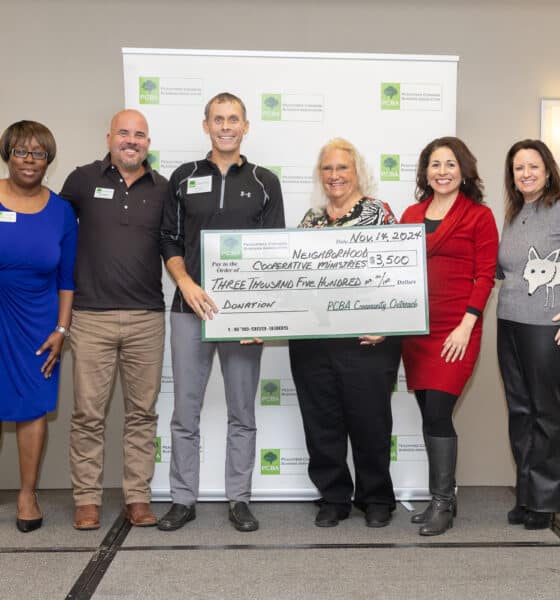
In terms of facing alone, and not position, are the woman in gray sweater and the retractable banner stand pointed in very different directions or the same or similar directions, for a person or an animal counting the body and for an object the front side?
same or similar directions

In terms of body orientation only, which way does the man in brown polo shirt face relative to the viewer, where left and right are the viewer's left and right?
facing the viewer

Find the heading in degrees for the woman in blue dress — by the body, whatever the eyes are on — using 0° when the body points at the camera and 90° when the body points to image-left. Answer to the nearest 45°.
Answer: approximately 0°

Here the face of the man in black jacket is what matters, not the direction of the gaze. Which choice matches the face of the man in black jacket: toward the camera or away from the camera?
toward the camera

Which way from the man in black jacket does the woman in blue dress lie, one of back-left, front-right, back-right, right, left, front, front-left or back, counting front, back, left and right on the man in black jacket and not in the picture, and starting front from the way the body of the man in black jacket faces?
right

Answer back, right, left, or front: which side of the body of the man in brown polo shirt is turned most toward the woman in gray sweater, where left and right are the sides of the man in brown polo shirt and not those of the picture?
left

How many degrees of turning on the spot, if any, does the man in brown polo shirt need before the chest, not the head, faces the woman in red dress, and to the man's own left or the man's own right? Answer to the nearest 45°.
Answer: approximately 90° to the man's own left

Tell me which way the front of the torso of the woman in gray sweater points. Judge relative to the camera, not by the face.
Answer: toward the camera

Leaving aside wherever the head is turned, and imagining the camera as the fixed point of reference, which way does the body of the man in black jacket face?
toward the camera

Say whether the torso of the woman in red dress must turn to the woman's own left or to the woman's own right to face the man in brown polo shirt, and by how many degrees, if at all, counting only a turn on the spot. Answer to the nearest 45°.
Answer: approximately 45° to the woman's own right

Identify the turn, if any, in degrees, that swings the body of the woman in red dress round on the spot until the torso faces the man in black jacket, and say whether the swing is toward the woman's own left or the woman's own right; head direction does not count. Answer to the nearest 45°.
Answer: approximately 45° to the woman's own right
